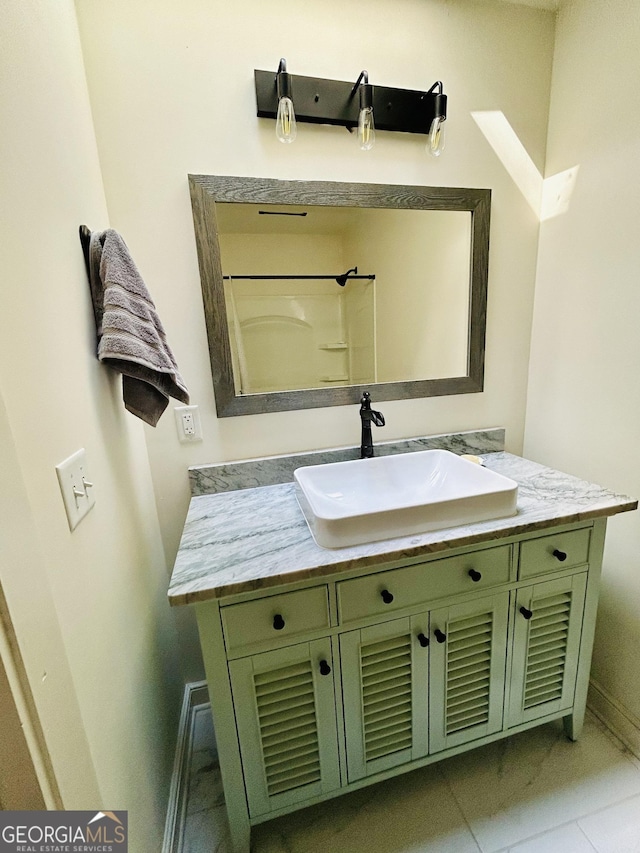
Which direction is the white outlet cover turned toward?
toward the camera

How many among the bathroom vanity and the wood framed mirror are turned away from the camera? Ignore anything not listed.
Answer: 0

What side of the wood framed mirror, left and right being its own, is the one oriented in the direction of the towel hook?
right

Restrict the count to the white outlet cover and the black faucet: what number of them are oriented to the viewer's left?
0

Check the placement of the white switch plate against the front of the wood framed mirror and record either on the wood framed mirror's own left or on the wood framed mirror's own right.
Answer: on the wood framed mirror's own right

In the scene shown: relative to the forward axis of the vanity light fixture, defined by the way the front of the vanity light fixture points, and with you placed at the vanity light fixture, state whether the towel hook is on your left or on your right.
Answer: on your right

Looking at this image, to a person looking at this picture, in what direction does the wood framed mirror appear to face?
facing the viewer and to the right of the viewer

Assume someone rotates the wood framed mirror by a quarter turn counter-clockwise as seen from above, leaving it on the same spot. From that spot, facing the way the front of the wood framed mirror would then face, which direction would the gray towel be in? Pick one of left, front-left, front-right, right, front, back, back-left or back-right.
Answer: back

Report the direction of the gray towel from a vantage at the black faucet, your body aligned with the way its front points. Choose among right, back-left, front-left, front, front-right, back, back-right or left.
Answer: right

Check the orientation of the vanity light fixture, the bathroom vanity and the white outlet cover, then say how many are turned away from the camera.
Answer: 0

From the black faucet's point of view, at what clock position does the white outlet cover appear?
The white outlet cover is roughly at 4 o'clock from the black faucet.
